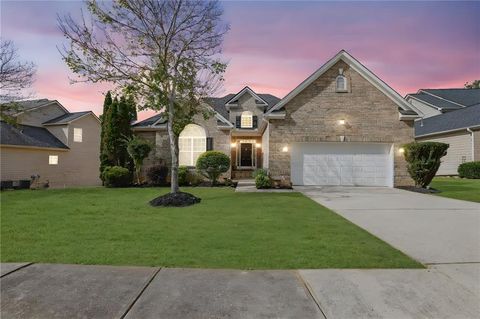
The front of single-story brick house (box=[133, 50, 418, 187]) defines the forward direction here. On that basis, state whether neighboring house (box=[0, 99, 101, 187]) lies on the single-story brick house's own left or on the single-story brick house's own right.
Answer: on the single-story brick house's own right

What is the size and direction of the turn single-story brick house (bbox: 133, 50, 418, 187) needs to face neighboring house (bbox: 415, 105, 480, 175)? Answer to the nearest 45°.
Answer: approximately 135° to its left

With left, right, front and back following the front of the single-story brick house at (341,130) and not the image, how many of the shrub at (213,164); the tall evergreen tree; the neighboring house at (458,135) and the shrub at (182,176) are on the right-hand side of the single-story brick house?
3

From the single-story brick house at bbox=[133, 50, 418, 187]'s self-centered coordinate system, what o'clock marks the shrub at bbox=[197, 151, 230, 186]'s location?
The shrub is roughly at 1 o'clock from the single-story brick house.

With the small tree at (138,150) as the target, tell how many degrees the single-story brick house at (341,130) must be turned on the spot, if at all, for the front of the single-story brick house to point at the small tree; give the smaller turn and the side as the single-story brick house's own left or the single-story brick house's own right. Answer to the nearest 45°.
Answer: approximately 90° to the single-story brick house's own right

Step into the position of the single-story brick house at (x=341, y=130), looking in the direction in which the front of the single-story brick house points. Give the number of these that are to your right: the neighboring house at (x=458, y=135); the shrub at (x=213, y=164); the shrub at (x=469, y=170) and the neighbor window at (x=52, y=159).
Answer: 2

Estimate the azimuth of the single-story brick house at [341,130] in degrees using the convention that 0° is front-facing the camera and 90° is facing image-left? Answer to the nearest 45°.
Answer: approximately 0°

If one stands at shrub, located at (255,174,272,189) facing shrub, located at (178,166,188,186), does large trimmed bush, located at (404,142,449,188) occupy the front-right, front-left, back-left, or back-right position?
back-right

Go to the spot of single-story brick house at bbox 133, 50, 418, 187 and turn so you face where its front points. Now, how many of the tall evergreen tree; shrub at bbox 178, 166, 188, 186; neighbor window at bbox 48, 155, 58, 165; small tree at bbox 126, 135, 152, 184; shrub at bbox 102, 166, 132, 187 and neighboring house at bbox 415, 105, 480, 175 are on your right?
5

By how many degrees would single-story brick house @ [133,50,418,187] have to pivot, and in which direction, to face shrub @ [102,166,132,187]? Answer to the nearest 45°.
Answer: approximately 90° to its right

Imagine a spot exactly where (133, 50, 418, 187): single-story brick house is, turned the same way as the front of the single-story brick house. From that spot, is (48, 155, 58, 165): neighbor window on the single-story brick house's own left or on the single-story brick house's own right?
on the single-story brick house's own right

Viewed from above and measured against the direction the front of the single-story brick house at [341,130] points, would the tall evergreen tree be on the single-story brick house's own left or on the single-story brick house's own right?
on the single-story brick house's own right
